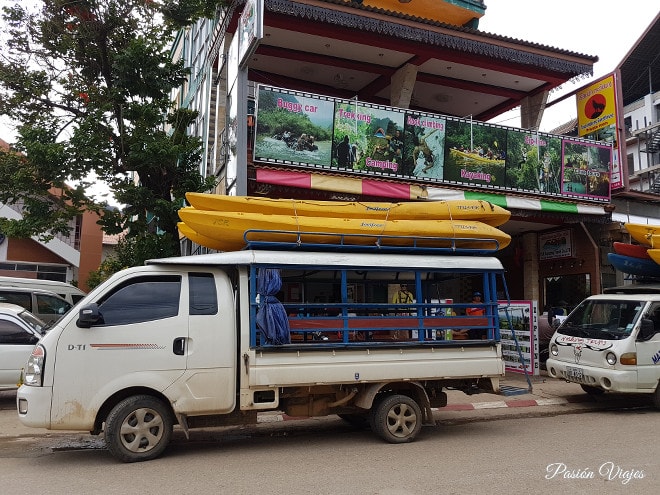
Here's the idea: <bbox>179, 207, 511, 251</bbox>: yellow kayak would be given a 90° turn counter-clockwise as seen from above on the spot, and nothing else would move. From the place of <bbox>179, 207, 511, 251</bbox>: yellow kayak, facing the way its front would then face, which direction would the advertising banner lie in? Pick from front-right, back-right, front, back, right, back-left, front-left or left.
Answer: back-left

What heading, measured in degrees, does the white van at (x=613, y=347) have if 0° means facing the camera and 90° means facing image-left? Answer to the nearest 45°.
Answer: approximately 45°

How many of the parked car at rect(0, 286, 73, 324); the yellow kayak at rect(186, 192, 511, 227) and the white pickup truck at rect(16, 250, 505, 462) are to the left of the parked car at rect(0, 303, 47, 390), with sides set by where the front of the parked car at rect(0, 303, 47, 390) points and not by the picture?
1

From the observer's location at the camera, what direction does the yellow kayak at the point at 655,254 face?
facing the viewer and to the left of the viewer

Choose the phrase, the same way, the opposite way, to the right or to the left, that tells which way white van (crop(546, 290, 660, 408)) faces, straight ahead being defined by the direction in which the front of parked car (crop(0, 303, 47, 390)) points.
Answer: the opposite way

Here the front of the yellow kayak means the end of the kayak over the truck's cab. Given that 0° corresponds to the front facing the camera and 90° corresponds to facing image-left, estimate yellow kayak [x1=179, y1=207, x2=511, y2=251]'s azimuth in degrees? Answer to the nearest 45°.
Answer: approximately 90°

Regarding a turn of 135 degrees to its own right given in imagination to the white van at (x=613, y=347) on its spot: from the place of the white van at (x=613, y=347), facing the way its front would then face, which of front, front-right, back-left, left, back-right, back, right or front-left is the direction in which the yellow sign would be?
front

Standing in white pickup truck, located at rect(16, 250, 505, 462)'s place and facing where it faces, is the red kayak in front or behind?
behind

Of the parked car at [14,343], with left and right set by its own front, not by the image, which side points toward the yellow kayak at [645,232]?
front

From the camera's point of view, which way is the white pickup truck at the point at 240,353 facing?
to the viewer's left

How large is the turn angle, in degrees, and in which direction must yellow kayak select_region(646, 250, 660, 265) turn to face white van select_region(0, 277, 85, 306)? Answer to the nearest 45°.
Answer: approximately 45° to its right
